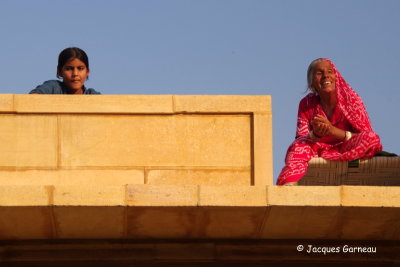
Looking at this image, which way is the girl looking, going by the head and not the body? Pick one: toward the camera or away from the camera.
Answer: toward the camera

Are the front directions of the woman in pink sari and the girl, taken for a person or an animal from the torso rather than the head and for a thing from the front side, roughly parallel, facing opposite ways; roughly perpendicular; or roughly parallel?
roughly parallel

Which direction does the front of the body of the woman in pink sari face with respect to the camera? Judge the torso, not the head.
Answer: toward the camera

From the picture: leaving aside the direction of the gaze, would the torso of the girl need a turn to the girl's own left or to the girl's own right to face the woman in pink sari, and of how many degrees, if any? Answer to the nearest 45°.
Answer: approximately 90° to the girl's own left

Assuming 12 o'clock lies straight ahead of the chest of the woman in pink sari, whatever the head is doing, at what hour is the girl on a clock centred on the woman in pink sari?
The girl is roughly at 3 o'clock from the woman in pink sari.

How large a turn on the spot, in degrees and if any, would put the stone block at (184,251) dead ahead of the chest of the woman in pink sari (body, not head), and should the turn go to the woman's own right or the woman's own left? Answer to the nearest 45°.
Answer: approximately 90° to the woman's own right

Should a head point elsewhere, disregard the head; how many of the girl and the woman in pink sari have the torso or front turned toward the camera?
2

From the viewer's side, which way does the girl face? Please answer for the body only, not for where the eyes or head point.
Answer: toward the camera
